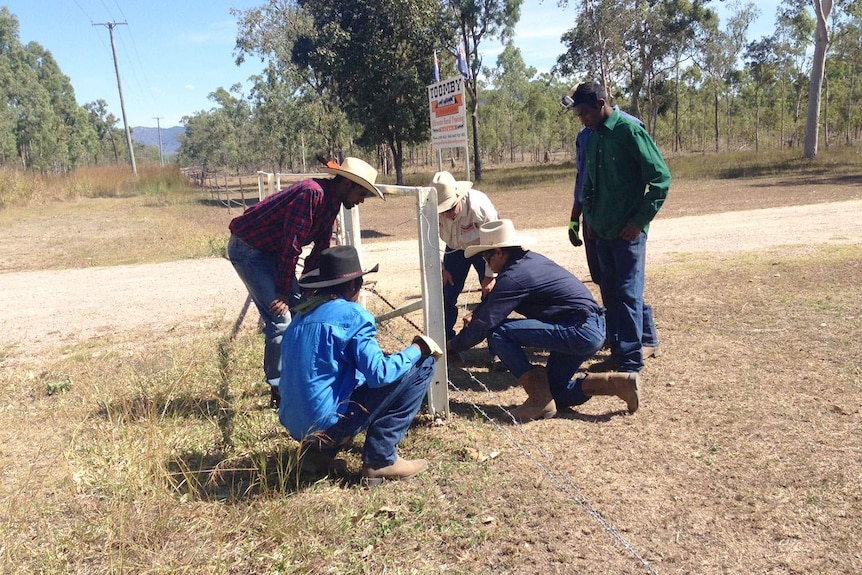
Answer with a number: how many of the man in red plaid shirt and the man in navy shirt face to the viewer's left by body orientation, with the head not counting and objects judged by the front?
1

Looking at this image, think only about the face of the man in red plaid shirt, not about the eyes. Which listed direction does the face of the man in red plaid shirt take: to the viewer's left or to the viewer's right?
to the viewer's right

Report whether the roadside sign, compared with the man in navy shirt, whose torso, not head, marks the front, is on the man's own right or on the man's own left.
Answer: on the man's own right

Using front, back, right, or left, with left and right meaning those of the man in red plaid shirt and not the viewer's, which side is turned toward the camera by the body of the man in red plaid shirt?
right

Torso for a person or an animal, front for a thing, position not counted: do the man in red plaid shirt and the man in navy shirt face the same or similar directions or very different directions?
very different directions

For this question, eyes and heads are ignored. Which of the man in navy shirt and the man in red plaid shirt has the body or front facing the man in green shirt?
the man in red plaid shirt

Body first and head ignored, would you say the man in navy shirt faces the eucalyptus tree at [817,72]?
no

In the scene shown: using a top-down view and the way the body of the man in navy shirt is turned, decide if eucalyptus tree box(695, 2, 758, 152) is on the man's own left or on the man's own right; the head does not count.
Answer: on the man's own right

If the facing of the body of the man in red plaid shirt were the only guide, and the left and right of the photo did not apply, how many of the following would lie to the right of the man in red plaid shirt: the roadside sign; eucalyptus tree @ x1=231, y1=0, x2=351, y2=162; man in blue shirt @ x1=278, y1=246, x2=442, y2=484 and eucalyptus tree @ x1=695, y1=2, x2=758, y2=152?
1

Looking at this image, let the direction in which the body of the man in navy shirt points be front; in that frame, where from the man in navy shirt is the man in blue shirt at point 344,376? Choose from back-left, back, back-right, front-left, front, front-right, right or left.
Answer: front-left

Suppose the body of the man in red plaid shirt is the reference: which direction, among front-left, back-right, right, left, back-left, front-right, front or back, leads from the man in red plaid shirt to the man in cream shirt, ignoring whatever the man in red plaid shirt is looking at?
front-left

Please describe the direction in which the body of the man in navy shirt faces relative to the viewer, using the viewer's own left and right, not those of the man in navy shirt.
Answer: facing to the left of the viewer

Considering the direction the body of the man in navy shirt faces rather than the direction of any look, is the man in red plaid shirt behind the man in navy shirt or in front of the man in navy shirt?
in front

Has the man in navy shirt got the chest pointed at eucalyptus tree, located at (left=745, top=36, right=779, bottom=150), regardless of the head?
no

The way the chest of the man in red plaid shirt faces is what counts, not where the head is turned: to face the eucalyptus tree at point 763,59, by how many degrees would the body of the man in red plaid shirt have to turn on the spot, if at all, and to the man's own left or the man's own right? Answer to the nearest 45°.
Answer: approximately 45° to the man's own left

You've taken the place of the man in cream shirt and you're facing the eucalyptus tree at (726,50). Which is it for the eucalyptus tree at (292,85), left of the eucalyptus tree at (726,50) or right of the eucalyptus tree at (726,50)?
left

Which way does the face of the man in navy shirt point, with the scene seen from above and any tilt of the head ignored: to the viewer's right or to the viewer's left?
to the viewer's left
